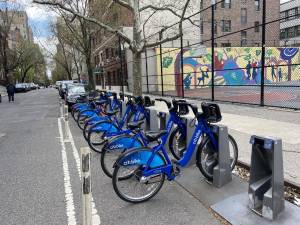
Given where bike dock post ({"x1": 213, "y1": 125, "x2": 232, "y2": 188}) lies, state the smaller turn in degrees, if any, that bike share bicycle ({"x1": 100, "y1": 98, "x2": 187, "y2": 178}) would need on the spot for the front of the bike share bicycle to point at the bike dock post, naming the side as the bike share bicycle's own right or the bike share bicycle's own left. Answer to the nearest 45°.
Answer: approximately 45° to the bike share bicycle's own right

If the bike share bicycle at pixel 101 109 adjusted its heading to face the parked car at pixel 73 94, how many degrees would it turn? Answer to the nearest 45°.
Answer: approximately 45° to its left

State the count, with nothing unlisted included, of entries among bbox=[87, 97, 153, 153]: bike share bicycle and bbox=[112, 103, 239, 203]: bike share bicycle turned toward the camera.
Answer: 0

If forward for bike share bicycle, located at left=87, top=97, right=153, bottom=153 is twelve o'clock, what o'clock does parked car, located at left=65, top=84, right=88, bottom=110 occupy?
The parked car is roughly at 10 o'clock from the bike share bicycle.

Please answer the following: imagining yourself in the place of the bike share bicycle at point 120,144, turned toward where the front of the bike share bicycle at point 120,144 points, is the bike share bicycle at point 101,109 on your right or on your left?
on your left

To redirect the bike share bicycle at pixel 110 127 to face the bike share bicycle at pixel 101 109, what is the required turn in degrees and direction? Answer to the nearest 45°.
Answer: approximately 45° to its left

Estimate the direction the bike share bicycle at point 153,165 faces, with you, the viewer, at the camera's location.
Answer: facing away from the viewer and to the right of the viewer

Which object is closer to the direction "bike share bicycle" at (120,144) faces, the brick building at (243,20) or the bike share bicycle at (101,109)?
the brick building

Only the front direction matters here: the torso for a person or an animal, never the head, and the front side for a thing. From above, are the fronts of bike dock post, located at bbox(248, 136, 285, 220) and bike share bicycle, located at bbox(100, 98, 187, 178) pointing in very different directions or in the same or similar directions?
very different directions

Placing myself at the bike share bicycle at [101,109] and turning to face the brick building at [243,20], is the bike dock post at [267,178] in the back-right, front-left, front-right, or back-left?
back-right

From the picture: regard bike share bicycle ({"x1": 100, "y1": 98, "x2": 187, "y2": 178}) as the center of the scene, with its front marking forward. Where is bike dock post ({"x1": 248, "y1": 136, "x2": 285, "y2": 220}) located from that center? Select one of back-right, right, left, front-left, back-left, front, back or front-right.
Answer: right
